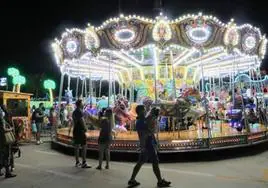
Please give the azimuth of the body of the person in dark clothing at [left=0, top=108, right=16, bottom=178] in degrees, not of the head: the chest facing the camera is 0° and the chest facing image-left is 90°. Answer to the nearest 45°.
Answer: approximately 270°

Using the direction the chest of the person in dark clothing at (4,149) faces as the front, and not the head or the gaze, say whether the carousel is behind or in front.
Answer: in front

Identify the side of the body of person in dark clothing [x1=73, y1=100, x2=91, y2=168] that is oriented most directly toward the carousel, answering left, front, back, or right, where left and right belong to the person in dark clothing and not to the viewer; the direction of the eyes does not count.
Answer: front

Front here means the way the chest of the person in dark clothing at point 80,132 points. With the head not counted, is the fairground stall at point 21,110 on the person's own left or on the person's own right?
on the person's own left

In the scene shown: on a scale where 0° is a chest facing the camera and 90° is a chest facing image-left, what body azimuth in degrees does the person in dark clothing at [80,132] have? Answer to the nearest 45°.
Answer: approximately 225°

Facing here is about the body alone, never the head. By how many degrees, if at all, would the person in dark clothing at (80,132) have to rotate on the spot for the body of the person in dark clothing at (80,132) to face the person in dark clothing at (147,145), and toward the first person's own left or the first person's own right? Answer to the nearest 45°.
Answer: approximately 90° to the first person's own right
